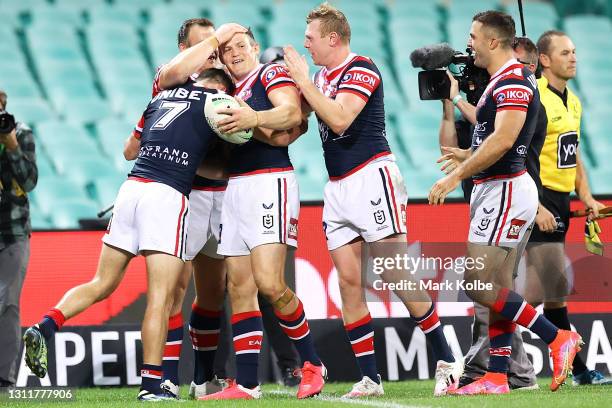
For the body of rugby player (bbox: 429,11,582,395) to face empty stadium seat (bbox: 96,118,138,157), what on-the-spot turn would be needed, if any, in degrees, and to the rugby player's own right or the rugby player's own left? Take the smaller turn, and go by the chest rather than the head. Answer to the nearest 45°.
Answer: approximately 45° to the rugby player's own right

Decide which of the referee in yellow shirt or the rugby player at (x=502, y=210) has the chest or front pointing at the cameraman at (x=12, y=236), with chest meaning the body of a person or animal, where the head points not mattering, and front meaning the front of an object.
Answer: the rugby player

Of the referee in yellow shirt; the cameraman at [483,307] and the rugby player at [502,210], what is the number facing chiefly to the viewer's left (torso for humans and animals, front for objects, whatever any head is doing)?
2

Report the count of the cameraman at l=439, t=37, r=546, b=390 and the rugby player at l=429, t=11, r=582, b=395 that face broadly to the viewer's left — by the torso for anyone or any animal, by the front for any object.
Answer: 2

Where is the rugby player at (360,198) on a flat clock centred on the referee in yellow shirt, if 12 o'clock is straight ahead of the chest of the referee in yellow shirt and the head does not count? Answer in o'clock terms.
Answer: The rugby player is roughly at 3 o'clock from the referee in yellow shirt.

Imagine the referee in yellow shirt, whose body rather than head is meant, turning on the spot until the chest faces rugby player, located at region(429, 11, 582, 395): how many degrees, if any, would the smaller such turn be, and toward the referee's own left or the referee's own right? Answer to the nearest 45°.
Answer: approximately 45° to the referee's own right

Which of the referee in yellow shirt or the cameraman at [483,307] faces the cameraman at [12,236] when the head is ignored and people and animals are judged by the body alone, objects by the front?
the cameraman at [483,307]

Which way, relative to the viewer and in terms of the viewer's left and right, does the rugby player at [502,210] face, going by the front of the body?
facing to the left of the viewer

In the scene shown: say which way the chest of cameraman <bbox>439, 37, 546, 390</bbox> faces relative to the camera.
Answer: to the viewer's left

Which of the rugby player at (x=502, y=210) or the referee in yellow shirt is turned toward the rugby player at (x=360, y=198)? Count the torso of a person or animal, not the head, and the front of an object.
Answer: the rugby player at (x=502, y=210)

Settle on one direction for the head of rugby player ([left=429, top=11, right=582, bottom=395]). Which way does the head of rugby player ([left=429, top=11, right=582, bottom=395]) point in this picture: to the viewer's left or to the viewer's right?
to the viewer's left

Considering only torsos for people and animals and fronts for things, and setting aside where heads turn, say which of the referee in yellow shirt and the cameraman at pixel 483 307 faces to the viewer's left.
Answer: the cameraman
